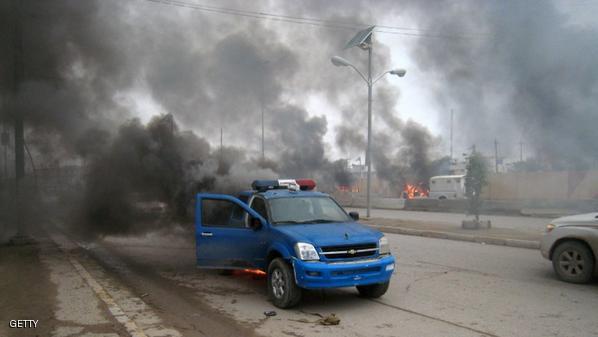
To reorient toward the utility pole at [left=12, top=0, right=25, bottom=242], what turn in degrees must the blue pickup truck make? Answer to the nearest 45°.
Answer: approximately 180°

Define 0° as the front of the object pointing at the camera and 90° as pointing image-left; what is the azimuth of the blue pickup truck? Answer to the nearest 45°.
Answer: approximately 315°

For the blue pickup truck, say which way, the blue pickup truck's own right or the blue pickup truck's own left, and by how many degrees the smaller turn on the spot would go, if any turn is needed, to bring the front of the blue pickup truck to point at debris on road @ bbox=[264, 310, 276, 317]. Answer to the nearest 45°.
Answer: approximately 90° to the blue pickup truck's own right

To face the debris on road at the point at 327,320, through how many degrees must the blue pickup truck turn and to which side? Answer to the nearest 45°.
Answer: approximately 45° to its right
